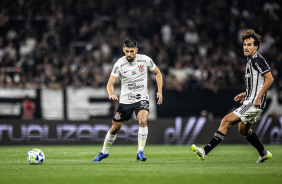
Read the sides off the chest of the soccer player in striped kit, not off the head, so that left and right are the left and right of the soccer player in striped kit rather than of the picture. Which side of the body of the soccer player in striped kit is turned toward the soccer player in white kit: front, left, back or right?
front

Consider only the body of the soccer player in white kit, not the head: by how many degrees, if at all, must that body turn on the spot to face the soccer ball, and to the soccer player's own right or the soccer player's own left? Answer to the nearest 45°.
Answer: approximately 90° to the soccer player's own right

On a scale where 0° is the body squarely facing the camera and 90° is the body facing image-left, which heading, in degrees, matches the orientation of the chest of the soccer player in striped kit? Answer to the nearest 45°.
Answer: approximately 90°

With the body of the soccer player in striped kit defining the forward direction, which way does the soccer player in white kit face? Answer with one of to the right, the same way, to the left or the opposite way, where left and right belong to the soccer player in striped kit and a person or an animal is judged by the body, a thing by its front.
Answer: to the left

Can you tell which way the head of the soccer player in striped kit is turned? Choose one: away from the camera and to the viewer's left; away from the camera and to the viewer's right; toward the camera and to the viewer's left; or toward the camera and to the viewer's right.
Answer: toward the camera and to the viewer's left

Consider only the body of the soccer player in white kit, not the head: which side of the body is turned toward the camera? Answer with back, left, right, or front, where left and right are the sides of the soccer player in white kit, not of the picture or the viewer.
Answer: front

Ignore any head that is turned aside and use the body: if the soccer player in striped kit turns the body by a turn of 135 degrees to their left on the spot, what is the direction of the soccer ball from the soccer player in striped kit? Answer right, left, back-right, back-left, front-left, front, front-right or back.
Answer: back-right

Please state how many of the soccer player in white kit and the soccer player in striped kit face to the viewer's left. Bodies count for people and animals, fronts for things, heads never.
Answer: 1
